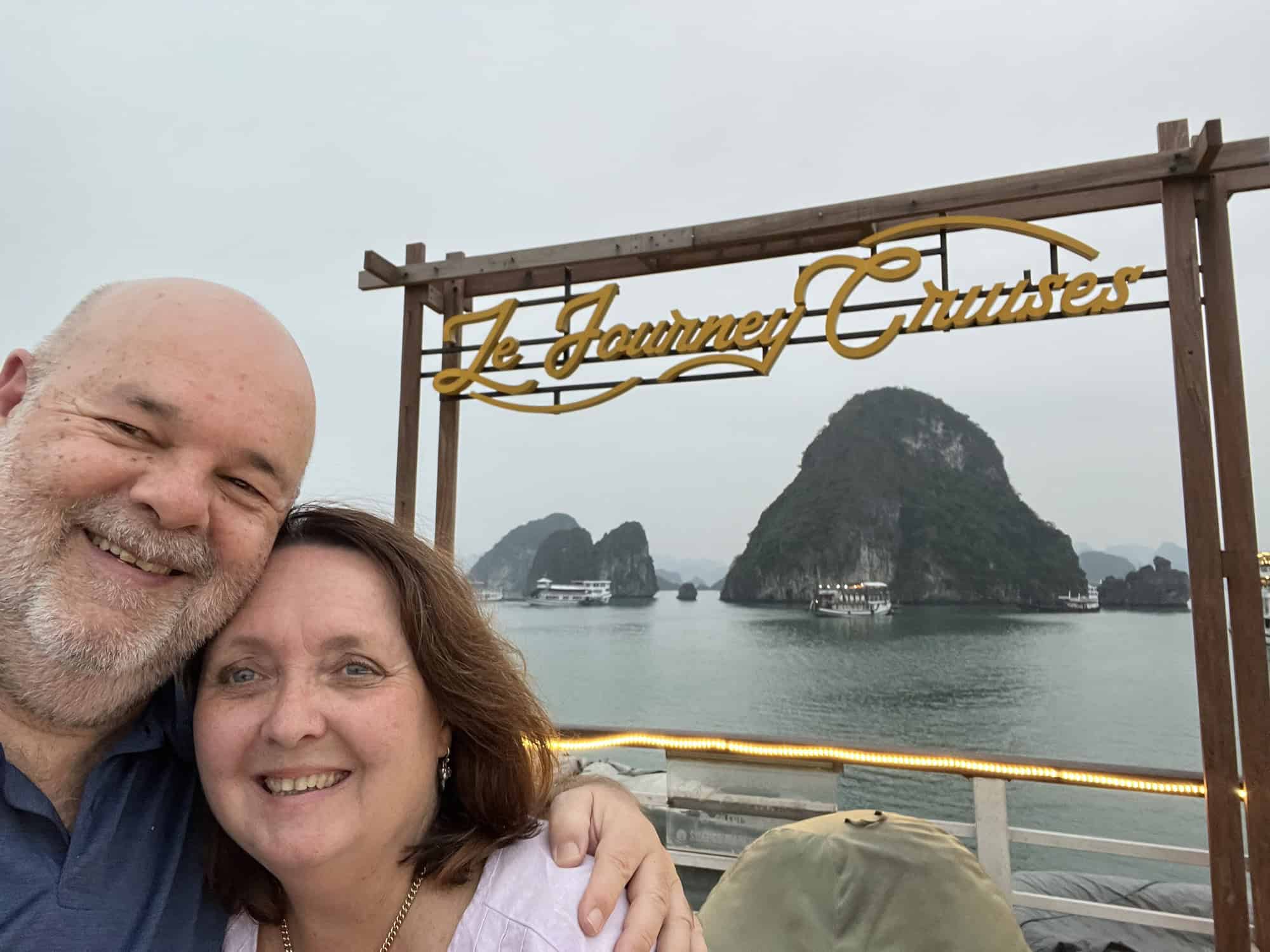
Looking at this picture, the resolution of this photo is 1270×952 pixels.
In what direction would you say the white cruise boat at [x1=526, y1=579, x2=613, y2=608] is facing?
to the viewer's left

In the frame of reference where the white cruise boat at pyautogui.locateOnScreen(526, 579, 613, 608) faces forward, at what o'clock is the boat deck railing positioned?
The boat deck railing is roughly at 9 o'clock from the white cruise boat.

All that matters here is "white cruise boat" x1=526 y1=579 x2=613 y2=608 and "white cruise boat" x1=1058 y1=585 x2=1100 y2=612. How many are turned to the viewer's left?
2

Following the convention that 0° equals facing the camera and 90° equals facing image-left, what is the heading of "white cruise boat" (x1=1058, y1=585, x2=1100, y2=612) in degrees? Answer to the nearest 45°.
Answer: approximately 90°

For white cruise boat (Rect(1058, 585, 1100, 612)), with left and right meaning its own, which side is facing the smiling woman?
left

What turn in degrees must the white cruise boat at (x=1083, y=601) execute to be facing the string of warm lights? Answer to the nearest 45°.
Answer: approximately 90° to its left

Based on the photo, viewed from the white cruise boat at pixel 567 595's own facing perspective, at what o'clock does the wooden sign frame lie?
The wooden sign frame is roughly at 9 o'clock from the white cruise boat.

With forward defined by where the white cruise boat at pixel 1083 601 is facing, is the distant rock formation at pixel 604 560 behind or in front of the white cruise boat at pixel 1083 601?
in front

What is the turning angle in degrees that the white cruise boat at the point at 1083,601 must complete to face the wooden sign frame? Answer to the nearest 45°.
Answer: approximately 90° to its left

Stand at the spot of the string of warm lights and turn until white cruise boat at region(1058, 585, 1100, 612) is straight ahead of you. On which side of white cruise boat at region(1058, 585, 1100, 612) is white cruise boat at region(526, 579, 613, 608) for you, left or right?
left
